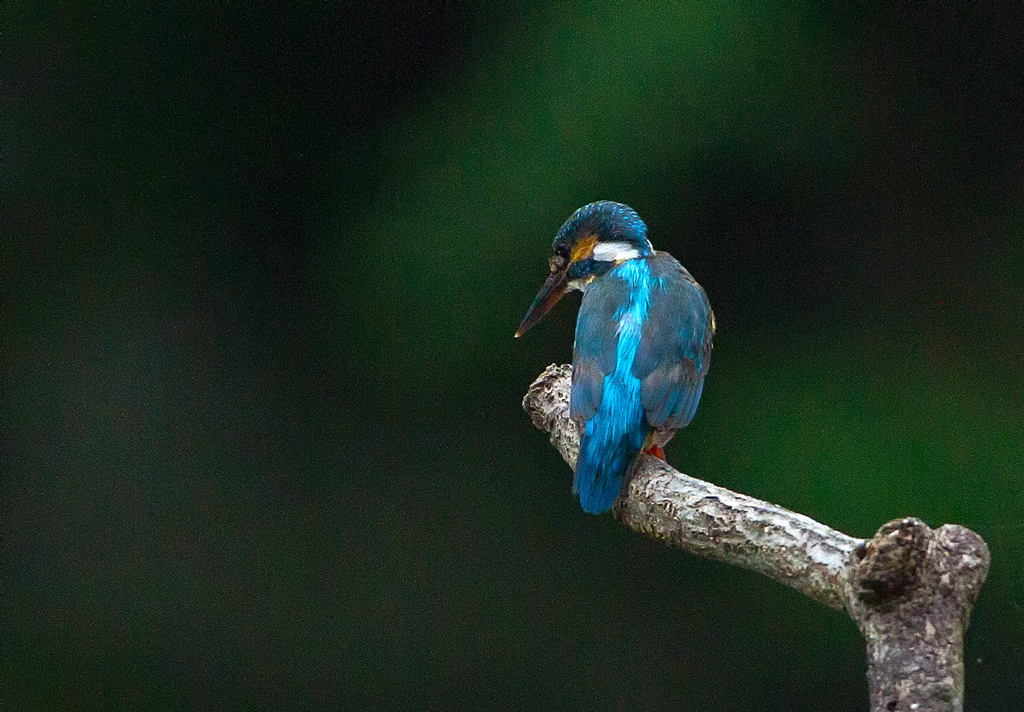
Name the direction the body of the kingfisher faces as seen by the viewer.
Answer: away from the camera
